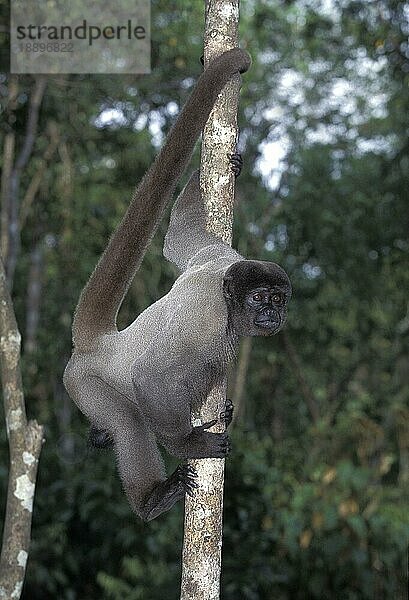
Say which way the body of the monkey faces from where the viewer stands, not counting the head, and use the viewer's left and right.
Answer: facing to the right of the viewer

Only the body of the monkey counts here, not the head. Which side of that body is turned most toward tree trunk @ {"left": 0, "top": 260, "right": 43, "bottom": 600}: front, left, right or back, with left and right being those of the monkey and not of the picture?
back
